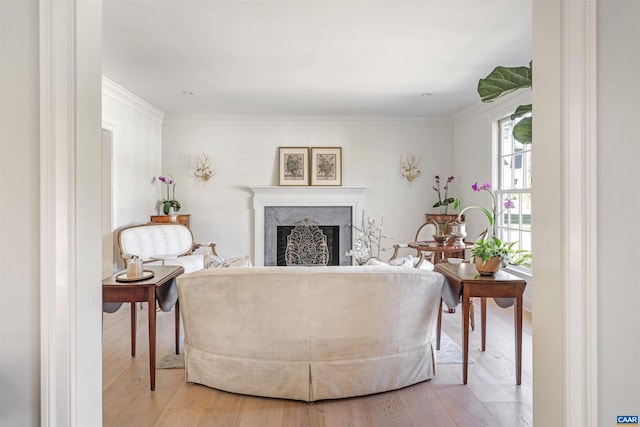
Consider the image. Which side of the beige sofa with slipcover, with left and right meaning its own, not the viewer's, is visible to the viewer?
back

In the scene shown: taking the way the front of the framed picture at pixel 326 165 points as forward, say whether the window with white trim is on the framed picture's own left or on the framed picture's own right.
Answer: on the framed picture's own left

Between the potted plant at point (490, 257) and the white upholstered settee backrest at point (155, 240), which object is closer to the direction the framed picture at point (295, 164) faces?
the potted plant

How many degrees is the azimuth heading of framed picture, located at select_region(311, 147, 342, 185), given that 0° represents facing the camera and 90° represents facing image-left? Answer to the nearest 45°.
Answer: approximately 0°

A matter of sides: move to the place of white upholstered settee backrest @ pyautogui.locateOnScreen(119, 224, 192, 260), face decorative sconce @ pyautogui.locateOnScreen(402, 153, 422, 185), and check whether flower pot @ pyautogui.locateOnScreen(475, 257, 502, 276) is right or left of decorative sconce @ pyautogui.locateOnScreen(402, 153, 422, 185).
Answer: right

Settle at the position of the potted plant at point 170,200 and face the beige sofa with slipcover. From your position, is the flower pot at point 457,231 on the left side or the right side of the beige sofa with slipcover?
left

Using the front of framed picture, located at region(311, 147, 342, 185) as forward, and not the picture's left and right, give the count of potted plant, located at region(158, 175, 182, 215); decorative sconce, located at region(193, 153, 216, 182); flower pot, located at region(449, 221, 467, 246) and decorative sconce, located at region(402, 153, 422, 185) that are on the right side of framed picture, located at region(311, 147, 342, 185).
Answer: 2

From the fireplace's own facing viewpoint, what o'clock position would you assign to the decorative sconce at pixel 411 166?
The decorative sconce is roughly at 9 o'clock from the fireplace.

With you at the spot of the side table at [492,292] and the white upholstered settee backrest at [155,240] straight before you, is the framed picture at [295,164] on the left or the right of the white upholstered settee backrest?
right

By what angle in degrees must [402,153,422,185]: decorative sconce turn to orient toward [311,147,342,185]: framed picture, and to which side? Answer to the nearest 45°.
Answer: approximately 90° to its right

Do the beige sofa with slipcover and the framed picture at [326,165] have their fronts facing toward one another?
yes
